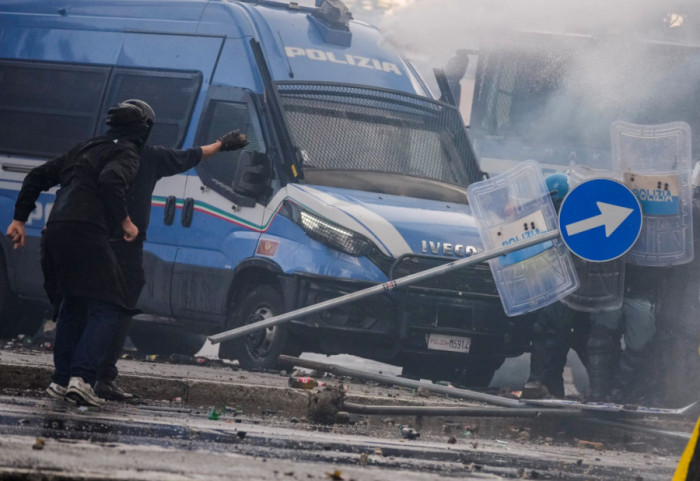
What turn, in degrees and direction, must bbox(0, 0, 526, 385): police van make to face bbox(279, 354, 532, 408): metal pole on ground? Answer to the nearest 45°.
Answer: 0° — it already faces it

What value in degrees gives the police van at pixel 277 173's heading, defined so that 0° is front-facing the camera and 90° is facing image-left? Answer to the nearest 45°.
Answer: approximately 315°

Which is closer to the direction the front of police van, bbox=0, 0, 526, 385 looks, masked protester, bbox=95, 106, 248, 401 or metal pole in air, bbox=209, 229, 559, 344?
the metal pole in air

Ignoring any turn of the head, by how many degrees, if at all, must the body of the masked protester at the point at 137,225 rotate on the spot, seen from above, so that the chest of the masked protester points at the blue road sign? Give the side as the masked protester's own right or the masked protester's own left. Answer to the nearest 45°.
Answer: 0° — they already face it

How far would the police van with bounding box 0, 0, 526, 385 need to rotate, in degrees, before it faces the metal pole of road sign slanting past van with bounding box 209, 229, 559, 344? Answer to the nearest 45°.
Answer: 0° — it already faces it
